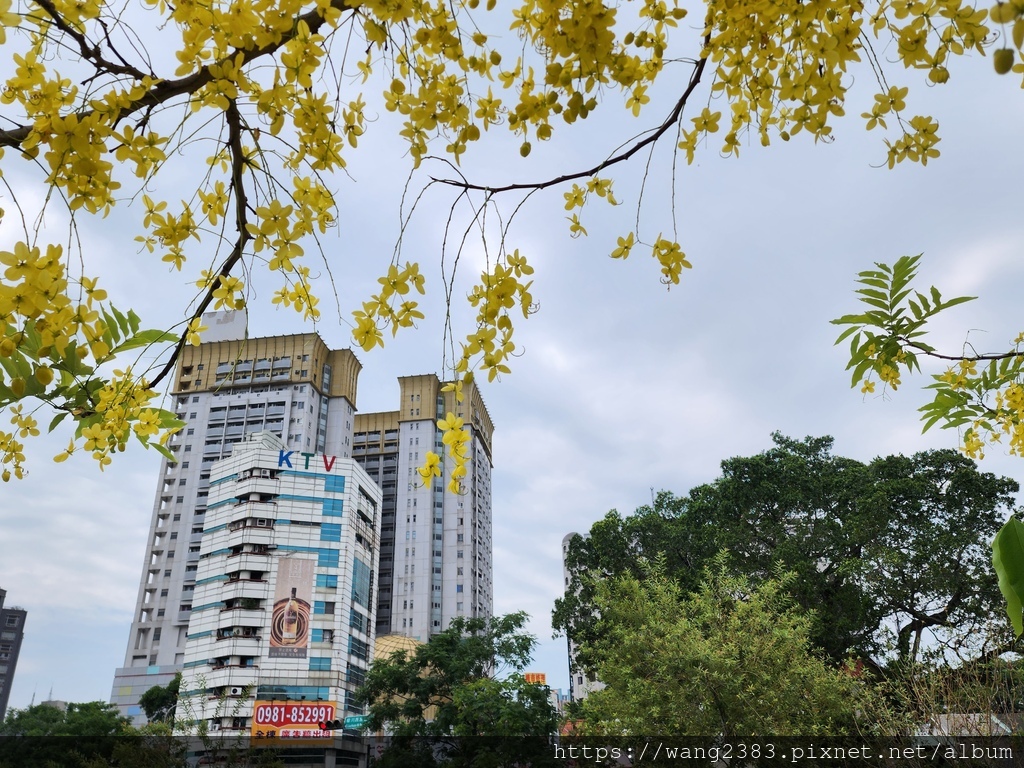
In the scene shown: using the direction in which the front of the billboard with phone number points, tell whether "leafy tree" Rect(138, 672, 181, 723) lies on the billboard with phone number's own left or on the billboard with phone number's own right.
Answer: on the billboard with phone number's own right

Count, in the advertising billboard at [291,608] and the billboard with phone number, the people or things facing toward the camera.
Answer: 2

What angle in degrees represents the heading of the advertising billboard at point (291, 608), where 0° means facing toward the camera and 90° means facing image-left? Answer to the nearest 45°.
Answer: approximately 0°

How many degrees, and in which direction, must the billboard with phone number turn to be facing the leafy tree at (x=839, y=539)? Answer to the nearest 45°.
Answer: approximately 45° to its left

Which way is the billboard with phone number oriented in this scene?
toward the camera

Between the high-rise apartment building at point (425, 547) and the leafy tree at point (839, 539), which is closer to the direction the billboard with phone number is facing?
the leafy tree

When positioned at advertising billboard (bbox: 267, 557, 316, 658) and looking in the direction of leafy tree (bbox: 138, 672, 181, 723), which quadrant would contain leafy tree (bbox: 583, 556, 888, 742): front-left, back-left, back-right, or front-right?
back-left

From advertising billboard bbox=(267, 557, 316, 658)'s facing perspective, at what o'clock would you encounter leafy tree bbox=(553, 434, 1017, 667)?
The leafy tree is roughly at 11 o'clock from the advertising billboard.

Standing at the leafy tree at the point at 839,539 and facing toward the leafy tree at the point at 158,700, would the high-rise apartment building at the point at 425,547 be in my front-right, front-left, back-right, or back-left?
front-right

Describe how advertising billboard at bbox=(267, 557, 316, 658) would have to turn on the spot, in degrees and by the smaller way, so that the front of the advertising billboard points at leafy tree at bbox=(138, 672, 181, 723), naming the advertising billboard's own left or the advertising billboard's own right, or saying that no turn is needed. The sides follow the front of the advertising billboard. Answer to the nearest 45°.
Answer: approximately 135° to the advertising billboard's own right
